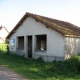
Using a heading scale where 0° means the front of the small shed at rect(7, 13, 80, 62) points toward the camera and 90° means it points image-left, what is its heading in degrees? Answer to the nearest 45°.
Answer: approximately 45°
